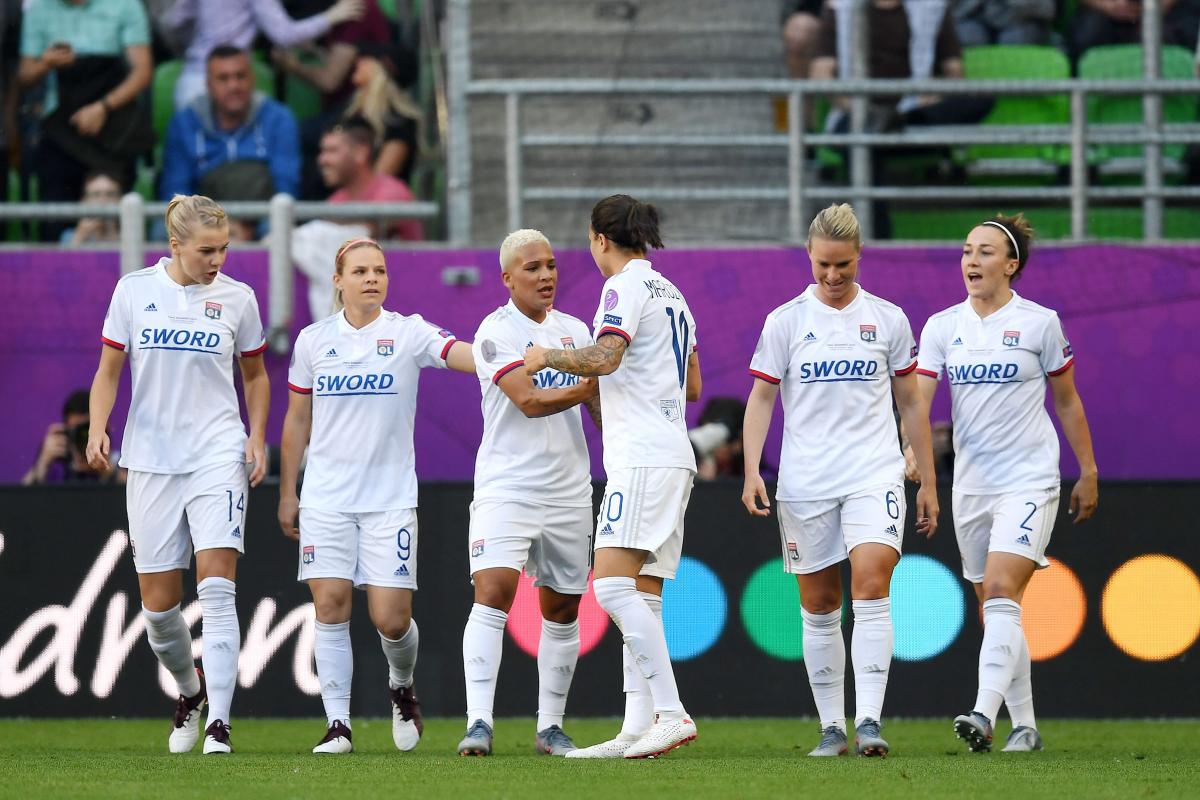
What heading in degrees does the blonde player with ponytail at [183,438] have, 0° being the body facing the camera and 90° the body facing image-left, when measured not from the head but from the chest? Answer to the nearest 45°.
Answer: approximately 0°

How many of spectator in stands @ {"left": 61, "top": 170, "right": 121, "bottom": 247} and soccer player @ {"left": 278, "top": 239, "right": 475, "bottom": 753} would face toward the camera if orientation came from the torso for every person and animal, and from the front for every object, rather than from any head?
2

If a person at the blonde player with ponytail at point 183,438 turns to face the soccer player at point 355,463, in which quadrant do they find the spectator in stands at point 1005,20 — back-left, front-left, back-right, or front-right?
front-left

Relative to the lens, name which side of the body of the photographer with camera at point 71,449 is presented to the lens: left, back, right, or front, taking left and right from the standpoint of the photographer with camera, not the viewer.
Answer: front

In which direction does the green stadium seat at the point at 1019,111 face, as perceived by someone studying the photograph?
facing the viewer

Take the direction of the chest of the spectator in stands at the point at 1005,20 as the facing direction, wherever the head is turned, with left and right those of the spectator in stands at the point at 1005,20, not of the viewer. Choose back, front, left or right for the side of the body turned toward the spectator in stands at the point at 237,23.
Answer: right

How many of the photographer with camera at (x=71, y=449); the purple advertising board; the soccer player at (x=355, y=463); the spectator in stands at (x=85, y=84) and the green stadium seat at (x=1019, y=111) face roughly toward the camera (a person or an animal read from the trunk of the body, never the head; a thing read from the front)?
5

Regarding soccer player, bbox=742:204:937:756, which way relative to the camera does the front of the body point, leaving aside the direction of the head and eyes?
toward the camera

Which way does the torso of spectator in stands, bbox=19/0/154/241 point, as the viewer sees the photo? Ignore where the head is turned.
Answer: toward the camera

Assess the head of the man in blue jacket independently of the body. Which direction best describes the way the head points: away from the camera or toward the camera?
toward the camera

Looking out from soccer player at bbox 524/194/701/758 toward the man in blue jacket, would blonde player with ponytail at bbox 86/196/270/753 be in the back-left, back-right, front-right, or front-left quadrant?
front-left

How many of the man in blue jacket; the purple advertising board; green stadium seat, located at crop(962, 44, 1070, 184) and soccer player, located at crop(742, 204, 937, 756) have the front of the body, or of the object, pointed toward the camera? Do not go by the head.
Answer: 4

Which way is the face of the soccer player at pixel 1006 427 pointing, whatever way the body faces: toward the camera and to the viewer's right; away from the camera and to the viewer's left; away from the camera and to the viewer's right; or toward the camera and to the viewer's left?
toward the camera and to the viewer's left

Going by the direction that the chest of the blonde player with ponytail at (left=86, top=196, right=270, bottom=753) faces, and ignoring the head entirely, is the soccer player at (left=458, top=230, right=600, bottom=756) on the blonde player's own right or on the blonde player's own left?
on the blonde player's own left

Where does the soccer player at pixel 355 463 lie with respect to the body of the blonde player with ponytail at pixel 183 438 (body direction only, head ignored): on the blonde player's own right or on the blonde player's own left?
on the blonde player's own left
